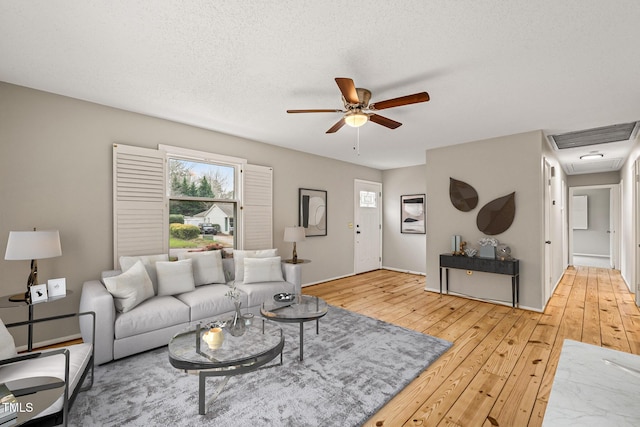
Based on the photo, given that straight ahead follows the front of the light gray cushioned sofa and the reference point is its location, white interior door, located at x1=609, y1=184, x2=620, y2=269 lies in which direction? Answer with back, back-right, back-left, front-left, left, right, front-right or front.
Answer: front-left

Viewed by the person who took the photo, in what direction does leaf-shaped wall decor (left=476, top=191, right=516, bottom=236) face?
facing the viewer

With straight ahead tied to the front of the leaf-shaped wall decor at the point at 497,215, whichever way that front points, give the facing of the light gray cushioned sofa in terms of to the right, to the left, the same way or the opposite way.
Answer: to the left

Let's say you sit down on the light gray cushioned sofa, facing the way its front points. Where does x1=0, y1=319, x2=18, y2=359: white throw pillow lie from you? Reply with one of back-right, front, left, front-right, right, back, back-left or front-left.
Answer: right

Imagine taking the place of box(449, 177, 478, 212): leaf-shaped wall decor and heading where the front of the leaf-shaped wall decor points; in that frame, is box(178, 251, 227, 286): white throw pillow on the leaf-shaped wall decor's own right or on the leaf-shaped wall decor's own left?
on the leaf-shaped wall decor's own right

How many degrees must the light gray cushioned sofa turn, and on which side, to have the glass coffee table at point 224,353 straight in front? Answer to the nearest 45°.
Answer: approximately 45° to its right

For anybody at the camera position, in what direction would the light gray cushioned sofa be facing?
facing the viewer and to the right of the viewer

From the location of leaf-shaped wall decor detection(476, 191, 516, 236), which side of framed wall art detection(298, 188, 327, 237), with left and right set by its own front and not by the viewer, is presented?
front

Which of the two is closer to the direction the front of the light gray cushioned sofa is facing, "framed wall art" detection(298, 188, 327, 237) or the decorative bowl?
the decorative bowl

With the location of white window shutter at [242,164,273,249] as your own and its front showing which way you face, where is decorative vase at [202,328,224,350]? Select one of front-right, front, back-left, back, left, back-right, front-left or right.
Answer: front-right

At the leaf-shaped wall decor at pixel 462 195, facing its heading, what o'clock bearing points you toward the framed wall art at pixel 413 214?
The framed wall art is roughly at 5 o'clock from the leaf-shaped wall decor.

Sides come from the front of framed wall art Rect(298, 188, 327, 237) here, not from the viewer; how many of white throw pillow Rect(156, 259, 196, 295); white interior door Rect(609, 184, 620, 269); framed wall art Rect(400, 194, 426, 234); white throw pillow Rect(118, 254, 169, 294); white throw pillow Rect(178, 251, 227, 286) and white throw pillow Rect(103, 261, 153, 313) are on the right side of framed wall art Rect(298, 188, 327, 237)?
4

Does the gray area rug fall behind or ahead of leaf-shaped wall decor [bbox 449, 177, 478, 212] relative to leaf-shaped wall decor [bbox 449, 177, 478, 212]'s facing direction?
ahead

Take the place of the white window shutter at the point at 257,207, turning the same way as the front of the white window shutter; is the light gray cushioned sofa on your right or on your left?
on your right

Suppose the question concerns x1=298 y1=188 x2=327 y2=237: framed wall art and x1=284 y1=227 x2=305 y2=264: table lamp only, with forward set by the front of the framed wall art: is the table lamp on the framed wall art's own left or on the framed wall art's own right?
on the framed wall art's own right

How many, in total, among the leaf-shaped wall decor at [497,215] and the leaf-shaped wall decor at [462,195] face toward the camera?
2

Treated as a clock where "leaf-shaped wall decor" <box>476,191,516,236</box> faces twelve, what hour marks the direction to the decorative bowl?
The decorative bowl is roughly at 1 o'clock from the leaf-shaped wall decor.
